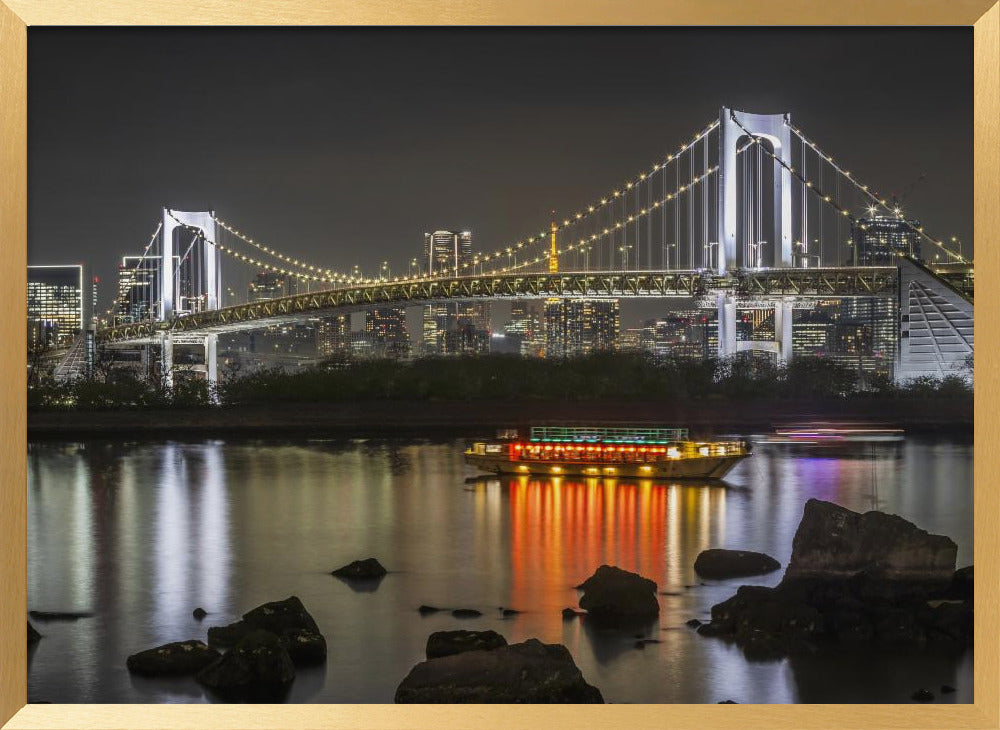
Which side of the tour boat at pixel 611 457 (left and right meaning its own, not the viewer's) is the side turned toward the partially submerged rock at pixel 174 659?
right

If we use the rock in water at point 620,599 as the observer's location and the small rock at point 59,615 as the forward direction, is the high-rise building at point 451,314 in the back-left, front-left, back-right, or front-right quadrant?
front-right

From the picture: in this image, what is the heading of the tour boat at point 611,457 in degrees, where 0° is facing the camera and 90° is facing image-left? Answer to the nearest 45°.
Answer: approximately 270°

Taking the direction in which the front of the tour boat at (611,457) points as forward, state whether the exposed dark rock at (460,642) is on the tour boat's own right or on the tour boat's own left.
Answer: on the tour boat's own right

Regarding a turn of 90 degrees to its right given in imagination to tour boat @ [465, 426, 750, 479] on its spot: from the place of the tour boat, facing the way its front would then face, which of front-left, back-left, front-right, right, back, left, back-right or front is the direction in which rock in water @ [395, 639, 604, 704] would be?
front

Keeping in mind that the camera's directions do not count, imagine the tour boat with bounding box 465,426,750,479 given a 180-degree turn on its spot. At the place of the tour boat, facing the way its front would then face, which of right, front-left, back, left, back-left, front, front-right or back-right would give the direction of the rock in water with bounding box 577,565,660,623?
left
